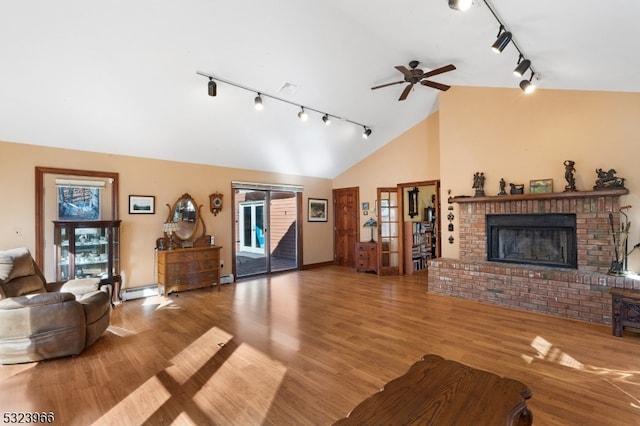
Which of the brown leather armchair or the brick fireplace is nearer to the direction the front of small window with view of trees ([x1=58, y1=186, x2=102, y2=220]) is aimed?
the brown leather armchair

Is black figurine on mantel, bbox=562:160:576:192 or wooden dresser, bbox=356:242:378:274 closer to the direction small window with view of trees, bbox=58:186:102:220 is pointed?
the black figurine on mantel

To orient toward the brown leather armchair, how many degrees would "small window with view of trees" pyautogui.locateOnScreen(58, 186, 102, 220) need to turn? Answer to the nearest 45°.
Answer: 0° — it already faces it

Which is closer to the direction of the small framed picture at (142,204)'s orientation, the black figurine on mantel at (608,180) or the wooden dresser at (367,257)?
the black figurine on mantel

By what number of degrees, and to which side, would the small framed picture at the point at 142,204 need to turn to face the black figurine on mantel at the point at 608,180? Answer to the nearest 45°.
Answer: approximately 45° to its left

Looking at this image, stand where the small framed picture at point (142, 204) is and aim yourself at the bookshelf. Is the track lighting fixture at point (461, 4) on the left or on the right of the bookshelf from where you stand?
right

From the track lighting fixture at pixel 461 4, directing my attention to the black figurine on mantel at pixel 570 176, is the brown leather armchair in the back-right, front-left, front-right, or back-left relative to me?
back-left

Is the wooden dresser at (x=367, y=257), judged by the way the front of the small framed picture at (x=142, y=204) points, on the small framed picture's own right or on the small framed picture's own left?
on the small framed picture's own left

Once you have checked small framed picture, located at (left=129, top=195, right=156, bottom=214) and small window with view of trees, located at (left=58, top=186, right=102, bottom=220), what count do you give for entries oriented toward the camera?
2
